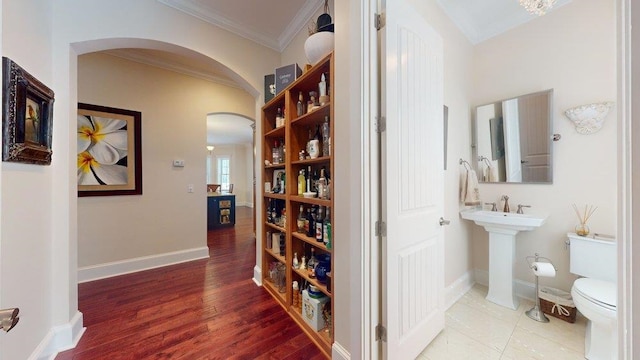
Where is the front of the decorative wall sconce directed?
toward the camera

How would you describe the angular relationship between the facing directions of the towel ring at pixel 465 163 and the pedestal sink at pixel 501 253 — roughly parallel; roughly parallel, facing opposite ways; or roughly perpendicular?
roughly perpendicular

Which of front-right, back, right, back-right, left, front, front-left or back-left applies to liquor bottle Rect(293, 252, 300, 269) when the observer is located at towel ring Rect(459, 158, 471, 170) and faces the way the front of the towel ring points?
right

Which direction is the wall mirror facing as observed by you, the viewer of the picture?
facing the viewer and to the left of the viewer

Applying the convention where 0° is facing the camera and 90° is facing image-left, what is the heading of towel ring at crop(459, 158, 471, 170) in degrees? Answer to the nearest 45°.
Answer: approximately 315°

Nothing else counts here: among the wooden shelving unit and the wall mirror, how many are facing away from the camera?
0

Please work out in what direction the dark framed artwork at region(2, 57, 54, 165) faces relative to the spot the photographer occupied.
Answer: facing the viewer and to the right of the viewer

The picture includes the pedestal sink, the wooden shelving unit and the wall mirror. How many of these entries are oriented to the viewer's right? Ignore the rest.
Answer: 0

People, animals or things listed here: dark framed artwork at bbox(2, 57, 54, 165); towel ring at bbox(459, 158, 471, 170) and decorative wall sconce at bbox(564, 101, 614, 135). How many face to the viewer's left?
0

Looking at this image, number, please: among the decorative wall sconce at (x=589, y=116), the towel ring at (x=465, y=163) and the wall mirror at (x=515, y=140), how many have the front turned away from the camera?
0
